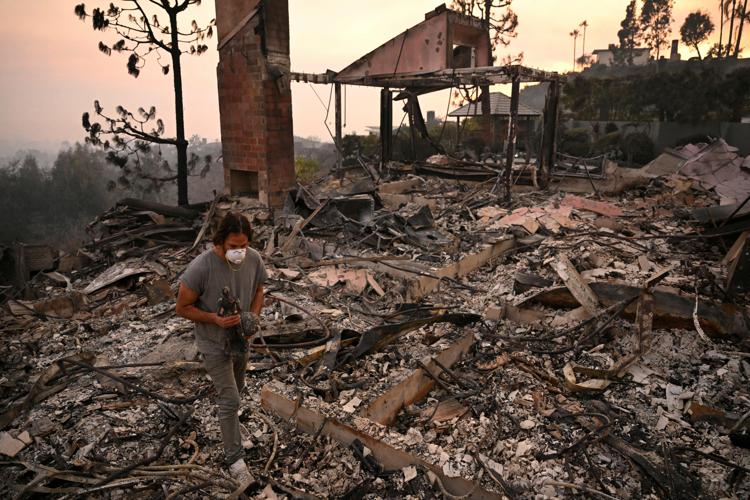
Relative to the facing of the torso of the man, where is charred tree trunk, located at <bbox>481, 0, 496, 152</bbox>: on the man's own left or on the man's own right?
on the man's own left

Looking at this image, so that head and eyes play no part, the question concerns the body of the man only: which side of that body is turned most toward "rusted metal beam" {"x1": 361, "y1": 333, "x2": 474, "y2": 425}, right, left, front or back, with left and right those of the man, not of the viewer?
left

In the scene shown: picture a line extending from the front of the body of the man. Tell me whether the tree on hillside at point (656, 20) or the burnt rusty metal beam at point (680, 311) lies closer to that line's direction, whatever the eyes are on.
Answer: the burnt rusty metal beam

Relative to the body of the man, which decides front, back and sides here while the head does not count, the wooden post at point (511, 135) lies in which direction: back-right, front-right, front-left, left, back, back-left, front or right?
left

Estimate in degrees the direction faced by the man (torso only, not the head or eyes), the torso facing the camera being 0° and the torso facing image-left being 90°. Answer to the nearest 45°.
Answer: approximately 315°

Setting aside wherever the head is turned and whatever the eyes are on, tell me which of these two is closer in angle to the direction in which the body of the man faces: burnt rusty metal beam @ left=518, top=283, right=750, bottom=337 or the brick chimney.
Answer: the burnt rusty metal beam

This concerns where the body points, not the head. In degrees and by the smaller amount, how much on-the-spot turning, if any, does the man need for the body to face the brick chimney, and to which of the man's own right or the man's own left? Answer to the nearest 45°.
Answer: approximately 135° to the man's own left

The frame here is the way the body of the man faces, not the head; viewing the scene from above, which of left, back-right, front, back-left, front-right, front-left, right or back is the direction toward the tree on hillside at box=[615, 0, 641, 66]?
left

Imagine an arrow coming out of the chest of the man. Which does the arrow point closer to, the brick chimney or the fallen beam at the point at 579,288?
the fallen beam

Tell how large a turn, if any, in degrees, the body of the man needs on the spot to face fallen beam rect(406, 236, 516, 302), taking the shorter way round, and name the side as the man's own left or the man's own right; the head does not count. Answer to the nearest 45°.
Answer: approximately 90° to the man's own left

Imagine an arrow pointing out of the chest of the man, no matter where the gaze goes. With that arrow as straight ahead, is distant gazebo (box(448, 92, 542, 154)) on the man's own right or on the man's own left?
on the man's own left

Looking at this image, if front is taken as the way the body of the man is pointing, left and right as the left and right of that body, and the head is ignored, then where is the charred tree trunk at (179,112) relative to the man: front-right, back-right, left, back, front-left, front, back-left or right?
back-left
